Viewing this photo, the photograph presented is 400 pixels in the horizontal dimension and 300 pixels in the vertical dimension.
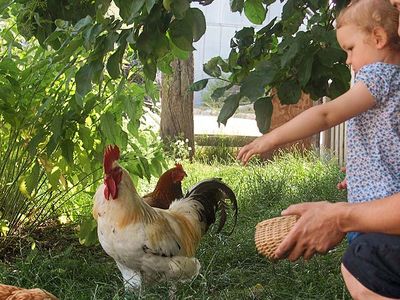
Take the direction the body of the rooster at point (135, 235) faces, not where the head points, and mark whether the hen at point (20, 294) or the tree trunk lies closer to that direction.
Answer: the hen

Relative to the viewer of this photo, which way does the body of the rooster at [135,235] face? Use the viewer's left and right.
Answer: facing the viewer and to the left of the viewer

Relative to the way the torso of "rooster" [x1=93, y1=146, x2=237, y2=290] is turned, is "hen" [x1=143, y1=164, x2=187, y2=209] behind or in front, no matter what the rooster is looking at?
behind

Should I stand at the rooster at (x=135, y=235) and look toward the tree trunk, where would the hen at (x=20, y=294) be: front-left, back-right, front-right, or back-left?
back-left

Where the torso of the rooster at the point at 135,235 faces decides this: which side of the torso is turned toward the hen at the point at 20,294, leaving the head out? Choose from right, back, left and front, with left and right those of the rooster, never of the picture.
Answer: front

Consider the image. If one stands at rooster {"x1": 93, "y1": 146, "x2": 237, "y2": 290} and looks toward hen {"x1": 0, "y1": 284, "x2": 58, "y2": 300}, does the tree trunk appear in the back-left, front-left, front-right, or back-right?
back-right
